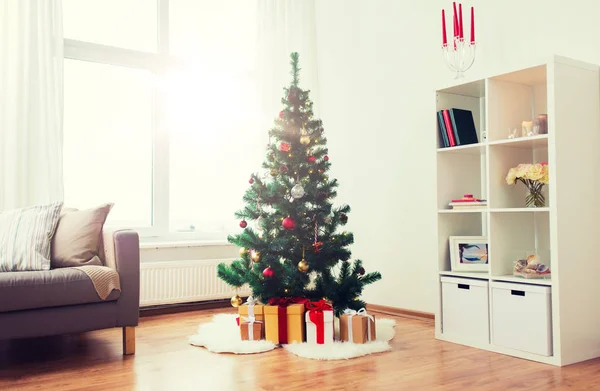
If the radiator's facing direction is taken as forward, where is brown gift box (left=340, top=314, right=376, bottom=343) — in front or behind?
in front

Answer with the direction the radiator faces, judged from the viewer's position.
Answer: facing the viewer and to the right of the viewer

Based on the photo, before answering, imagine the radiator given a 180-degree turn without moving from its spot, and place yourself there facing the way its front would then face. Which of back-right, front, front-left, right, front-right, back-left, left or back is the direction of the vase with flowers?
back

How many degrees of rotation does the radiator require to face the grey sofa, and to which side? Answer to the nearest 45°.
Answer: approximately 45° to its right

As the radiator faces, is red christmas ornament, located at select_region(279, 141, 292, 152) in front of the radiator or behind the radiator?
in front

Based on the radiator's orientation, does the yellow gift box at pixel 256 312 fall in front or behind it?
in front

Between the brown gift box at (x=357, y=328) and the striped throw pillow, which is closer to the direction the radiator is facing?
the brown gift box

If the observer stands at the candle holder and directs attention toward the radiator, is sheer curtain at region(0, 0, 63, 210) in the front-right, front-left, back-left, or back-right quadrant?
front-left

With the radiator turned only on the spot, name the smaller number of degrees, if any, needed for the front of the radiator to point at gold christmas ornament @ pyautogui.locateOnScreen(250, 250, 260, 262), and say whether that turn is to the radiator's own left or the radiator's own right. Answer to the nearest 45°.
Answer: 0° — it already faces it

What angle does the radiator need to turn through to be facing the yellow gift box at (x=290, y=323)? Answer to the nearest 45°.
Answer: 0° — it already faces it

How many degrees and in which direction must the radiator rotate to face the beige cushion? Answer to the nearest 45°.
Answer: approximately 90° to its right

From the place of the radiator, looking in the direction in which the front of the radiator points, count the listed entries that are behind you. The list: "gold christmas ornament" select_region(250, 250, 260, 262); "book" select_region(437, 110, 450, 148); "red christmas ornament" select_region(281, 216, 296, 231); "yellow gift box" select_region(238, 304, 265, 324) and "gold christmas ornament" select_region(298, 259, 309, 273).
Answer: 0

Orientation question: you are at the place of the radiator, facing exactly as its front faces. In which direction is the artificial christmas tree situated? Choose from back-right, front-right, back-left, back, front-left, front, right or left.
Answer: front

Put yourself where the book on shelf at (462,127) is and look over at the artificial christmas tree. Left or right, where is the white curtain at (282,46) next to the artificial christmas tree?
right
